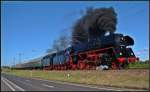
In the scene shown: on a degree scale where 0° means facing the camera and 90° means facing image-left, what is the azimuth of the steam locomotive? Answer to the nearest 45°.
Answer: approximately 315°
